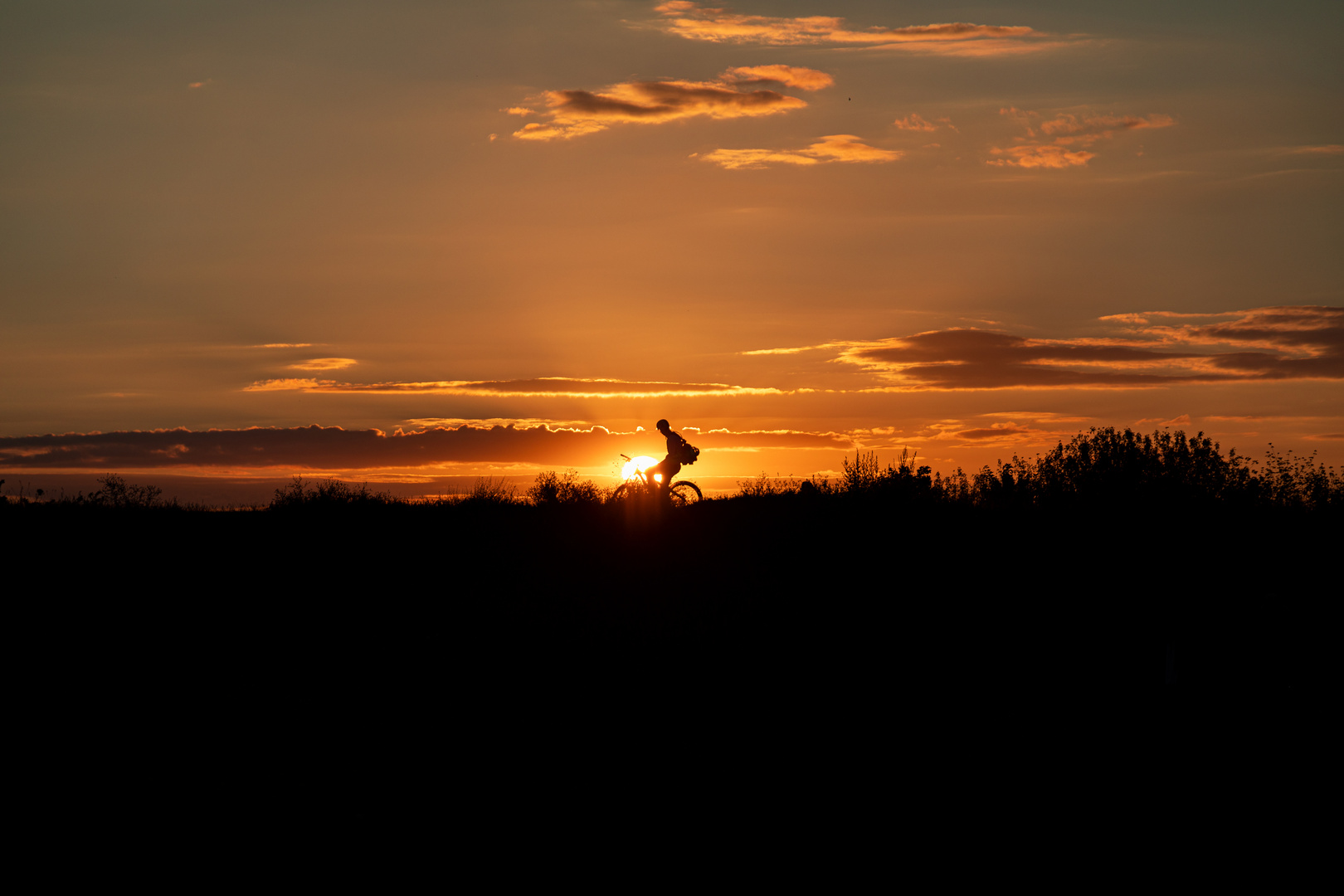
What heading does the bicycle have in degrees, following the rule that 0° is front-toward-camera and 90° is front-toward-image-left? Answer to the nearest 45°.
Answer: approximately 90°

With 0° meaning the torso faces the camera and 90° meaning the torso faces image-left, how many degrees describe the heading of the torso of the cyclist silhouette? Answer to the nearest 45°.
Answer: approximately 90°
